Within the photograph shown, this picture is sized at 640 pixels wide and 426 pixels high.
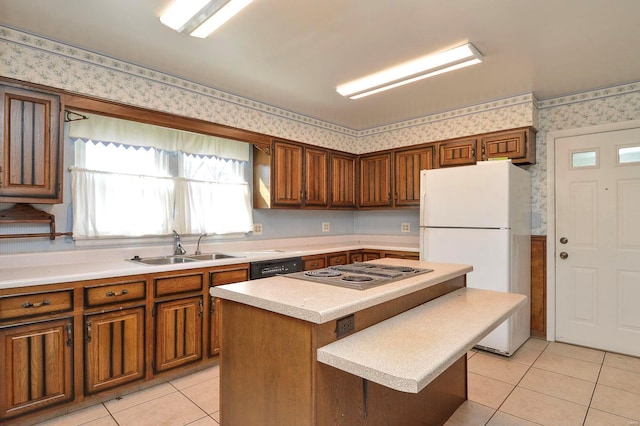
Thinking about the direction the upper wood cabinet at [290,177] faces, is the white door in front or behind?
in front

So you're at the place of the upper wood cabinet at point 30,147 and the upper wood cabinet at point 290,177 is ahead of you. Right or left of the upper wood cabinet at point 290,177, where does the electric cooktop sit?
right

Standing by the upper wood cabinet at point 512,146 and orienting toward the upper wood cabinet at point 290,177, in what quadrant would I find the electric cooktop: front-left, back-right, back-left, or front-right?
front-left

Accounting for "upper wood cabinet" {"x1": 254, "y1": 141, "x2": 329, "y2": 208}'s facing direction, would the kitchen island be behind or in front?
in front

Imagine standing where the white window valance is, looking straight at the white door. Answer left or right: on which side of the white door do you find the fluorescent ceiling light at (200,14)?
right

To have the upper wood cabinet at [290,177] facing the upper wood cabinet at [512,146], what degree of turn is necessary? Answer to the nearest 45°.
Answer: approximately 45° to its left

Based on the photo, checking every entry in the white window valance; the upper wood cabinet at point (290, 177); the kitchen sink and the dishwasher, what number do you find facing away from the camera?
0

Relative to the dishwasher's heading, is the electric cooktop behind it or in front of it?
in front

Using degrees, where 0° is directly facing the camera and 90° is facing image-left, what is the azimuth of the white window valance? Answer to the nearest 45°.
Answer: approximately 315°

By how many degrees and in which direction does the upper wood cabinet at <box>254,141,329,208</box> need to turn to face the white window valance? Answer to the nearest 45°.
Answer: approximately 90° to its right

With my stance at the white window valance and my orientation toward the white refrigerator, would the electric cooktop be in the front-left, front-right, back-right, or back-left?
front-right

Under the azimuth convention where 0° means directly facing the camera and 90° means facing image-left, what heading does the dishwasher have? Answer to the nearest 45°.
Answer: approximately 315°

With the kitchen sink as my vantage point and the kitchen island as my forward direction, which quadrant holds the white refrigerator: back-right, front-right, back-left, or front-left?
front-left

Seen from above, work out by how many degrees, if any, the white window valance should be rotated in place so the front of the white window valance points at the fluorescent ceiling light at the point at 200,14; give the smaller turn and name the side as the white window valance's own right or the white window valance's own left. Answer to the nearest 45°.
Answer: approximately 45° to the white window valance's own right

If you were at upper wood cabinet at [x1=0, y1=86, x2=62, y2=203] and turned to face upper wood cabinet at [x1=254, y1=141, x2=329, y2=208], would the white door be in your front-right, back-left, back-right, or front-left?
front-right

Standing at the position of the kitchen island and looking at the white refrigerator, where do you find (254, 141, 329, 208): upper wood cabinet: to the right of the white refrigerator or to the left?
left
